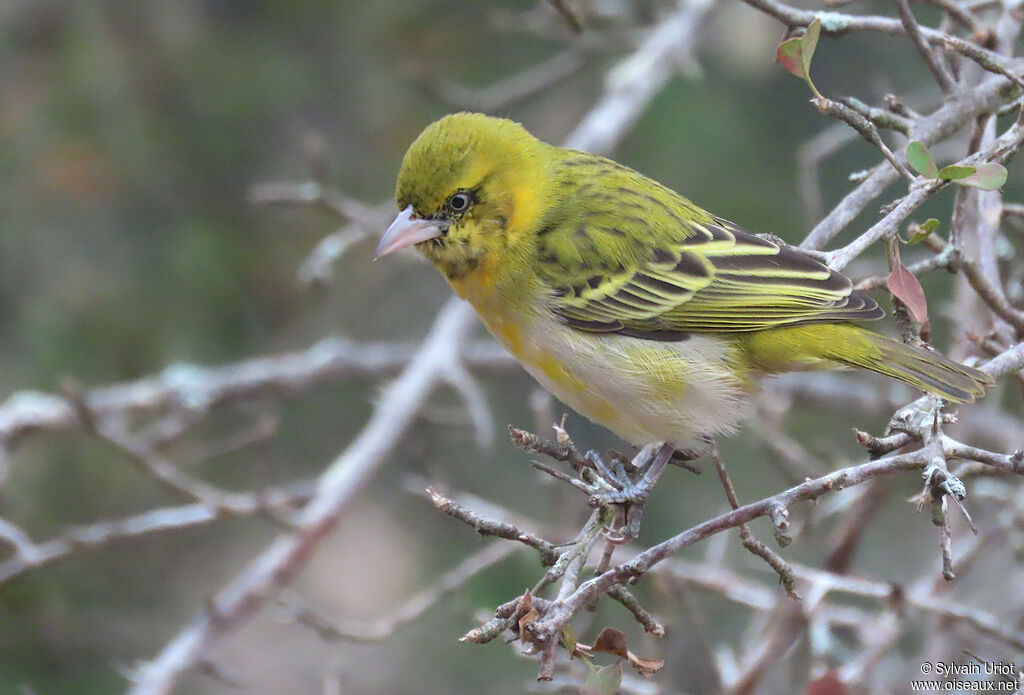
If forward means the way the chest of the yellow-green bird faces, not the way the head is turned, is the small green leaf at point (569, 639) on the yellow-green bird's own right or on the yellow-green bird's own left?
on the yellow-green bird's own left

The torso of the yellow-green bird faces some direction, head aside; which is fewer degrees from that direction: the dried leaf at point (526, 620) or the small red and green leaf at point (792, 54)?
the dried leaf

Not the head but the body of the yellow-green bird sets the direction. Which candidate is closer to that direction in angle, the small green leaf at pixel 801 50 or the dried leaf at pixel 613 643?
the dried leaf

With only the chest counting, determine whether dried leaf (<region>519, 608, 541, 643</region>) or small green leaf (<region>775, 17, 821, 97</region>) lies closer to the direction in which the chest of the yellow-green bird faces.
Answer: the dried leaf

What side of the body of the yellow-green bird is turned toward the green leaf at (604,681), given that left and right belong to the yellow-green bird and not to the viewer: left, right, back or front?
left

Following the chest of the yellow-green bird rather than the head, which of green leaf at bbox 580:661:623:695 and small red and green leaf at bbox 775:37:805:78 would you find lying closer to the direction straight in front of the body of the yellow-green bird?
the green leaf

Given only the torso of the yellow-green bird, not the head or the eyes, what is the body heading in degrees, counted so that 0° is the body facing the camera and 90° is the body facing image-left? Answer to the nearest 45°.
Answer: approximately 90°

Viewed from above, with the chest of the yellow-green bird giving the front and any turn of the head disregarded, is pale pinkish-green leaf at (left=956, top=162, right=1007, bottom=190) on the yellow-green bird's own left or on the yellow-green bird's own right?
on the yellow-green bird's own left
